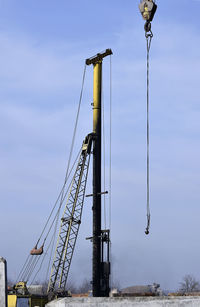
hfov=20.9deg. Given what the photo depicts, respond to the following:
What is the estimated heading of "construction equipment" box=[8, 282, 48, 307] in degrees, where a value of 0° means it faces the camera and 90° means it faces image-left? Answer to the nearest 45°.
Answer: approximately 270°

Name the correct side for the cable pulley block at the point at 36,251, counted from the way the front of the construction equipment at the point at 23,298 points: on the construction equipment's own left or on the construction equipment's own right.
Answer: on the construction equipment's own left
